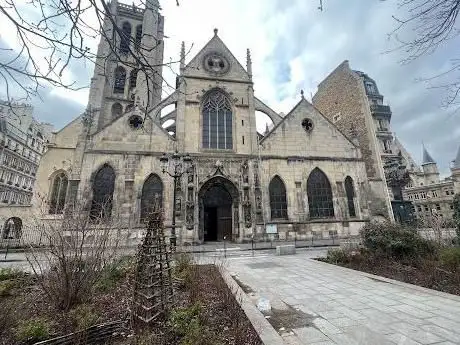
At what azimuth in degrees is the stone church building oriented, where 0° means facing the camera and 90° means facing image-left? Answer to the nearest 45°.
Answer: approximately 0°

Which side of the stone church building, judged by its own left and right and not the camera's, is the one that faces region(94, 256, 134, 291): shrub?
front

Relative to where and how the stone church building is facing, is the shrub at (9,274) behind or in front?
in front

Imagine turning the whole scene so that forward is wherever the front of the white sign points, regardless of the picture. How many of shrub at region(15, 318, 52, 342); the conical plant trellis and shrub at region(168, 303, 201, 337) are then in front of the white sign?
3

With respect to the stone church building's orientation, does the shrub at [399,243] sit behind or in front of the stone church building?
in front

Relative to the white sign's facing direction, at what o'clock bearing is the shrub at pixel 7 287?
The shrub is roughly at 1 o'clock from the white sign.

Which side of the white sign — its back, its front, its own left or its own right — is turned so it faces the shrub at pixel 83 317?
front

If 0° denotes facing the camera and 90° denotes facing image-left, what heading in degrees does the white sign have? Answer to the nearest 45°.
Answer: approximately 0°

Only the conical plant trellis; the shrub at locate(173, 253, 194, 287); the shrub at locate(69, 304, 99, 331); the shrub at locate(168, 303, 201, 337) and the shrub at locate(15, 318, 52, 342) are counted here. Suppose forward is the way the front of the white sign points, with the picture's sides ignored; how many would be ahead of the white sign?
5
